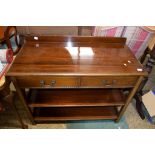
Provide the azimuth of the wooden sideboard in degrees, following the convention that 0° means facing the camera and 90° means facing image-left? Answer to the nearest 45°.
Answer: approximately 0°
